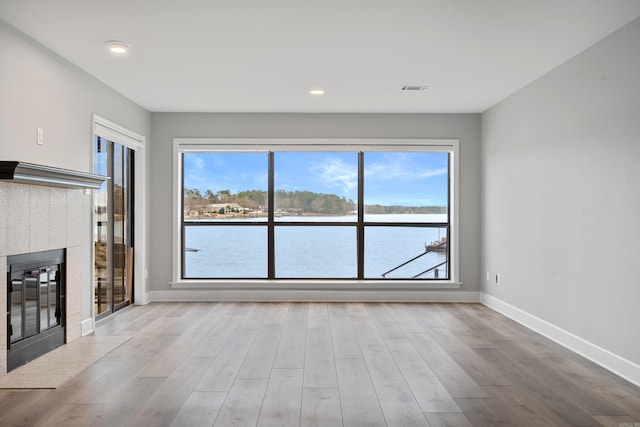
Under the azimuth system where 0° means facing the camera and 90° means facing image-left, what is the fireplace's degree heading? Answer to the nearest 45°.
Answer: approximately 315°

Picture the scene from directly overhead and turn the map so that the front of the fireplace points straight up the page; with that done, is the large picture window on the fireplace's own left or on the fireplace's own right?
on the fireplace's own left

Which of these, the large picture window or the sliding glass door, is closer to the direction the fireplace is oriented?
the large picture window

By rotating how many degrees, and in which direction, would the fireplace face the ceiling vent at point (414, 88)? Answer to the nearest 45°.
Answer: approximately 45° to its left

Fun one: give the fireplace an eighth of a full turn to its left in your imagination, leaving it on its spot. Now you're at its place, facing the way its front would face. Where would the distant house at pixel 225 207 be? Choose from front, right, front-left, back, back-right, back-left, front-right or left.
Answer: front-left

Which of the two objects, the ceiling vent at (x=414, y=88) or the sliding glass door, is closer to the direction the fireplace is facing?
the ceiling vent

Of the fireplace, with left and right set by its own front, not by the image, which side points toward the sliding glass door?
left
